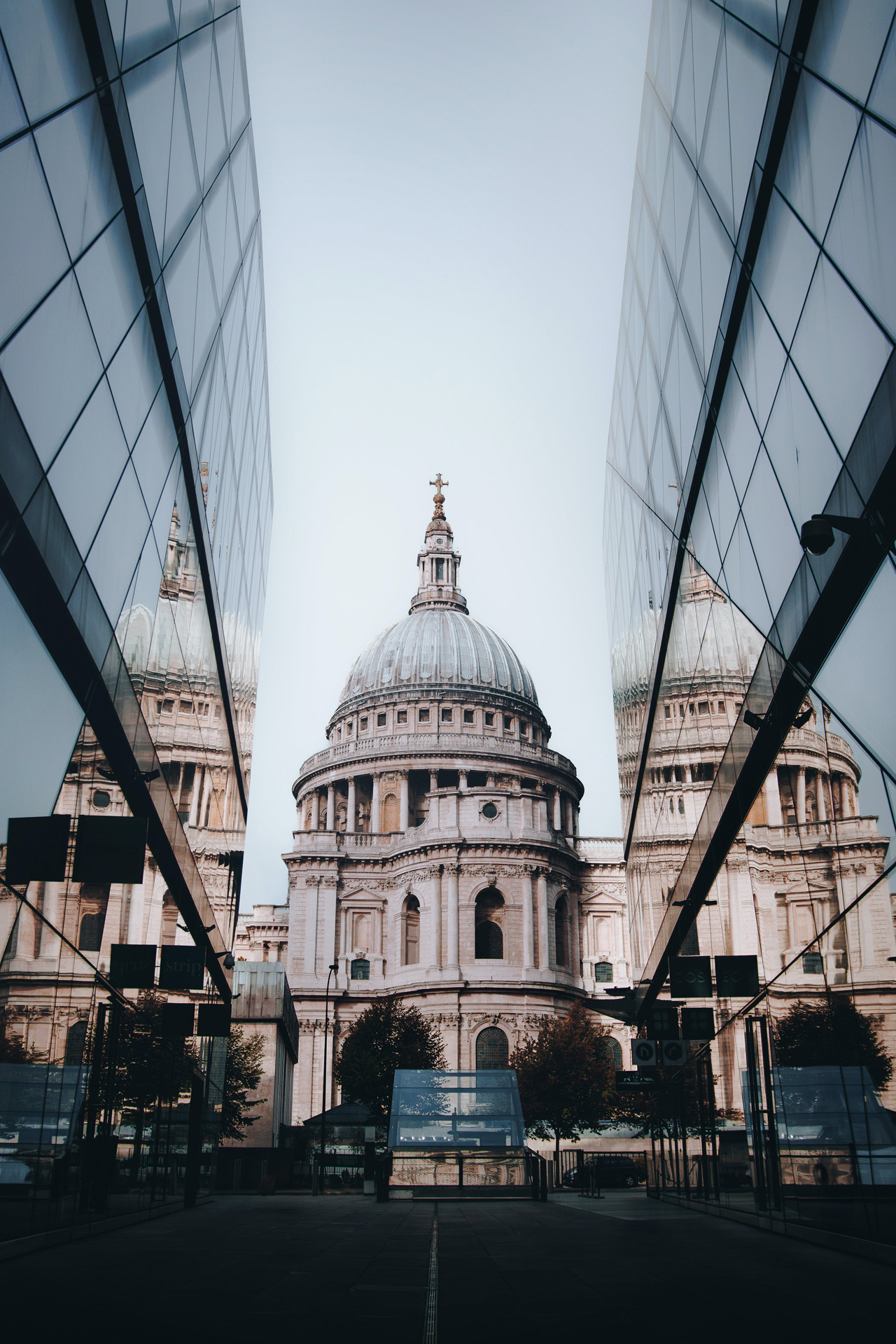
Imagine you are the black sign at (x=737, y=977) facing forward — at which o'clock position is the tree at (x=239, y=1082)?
The tree is roughly at 5 o'clock from the black sign.

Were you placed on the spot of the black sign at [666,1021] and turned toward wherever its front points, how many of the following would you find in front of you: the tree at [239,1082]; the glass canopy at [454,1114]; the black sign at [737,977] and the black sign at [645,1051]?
1

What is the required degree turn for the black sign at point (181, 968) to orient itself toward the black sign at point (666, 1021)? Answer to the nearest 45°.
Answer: approximately 90° to its left

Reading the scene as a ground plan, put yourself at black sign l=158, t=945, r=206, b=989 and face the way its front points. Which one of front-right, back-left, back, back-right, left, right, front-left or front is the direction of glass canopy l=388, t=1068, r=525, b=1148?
back-left

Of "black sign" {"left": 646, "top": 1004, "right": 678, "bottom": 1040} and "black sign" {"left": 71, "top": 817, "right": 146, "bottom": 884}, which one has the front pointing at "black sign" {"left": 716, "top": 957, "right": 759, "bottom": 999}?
"black sign" {"left": 646, "top": 1004, "right": 678, "bottom": 1040}

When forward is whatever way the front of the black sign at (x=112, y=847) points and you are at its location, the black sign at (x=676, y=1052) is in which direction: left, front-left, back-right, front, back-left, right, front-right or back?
back-left

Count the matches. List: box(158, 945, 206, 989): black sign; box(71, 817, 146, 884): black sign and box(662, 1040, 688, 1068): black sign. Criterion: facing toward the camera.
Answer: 3

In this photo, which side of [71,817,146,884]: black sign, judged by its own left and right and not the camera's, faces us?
front

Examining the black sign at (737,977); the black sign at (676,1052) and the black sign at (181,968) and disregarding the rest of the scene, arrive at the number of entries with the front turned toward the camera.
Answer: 3

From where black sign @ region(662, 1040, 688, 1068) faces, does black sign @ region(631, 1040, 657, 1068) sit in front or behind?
behind

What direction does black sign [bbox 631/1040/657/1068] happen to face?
toward the camera

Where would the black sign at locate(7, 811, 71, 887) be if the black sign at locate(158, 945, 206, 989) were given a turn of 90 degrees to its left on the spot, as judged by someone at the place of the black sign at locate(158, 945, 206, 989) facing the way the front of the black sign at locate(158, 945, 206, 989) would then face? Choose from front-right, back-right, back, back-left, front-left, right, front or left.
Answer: right

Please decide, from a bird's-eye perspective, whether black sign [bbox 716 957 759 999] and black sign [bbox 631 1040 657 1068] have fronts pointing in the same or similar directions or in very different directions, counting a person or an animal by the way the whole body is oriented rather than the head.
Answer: same or similar directions

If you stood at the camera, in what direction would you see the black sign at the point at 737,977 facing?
facing the viewer

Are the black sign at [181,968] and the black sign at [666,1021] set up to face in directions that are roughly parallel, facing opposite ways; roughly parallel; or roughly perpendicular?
roughly parallel
